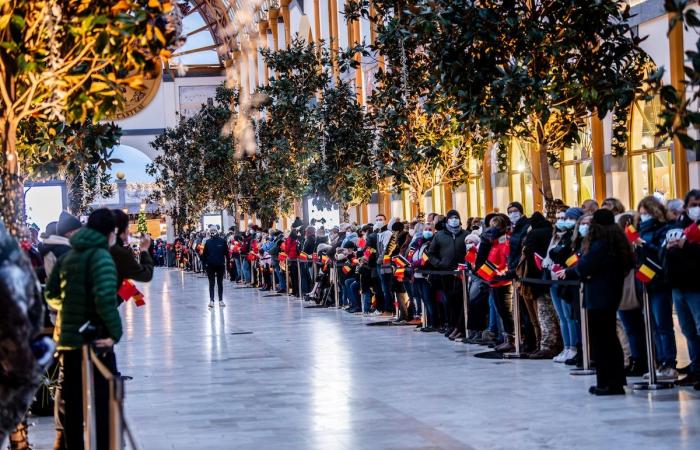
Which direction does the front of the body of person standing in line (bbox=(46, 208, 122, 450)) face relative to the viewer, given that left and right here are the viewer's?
facing away from the viewer and to the right of the viewer

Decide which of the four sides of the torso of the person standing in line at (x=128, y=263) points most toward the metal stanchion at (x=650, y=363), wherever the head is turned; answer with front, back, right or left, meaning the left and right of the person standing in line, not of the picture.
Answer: front

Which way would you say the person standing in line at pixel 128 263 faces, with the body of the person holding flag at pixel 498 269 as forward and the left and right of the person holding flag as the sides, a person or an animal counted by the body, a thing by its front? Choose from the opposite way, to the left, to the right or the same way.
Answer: the opposite way

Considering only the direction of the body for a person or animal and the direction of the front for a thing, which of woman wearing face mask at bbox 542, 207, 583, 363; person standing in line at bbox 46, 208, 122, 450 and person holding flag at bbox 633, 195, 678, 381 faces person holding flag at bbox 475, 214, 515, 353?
the person standing in line

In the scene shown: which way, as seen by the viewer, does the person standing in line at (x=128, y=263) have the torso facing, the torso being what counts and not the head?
to the viewer's right

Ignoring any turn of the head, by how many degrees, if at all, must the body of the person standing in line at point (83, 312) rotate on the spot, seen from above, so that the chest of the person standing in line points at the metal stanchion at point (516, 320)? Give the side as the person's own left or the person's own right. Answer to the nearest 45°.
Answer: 0° — they already face it

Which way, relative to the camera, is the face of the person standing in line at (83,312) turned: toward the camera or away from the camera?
away from the camera

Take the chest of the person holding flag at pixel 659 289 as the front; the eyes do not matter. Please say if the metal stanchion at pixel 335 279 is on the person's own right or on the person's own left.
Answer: on the person's own right

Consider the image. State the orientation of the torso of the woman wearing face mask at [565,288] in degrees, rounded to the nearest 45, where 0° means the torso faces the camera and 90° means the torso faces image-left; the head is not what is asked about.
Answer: approximately 45°

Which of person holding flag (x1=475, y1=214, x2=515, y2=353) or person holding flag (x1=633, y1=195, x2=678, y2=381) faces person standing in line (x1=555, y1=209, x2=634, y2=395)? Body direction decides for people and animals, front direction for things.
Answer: person holding flag (x1=633, y1=195, x2=678, y2=381)

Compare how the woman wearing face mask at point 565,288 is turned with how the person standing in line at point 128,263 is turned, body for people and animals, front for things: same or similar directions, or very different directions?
very different directions
